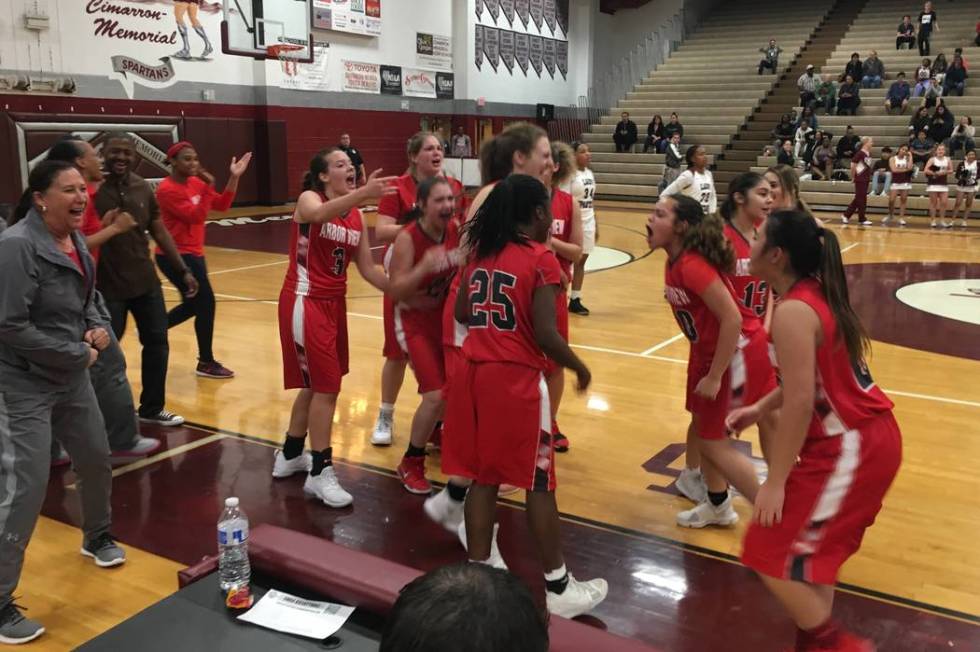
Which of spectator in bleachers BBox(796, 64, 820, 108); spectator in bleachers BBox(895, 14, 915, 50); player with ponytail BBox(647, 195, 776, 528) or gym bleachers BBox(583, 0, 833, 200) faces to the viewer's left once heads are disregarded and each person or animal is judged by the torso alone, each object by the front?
the player with ponytail

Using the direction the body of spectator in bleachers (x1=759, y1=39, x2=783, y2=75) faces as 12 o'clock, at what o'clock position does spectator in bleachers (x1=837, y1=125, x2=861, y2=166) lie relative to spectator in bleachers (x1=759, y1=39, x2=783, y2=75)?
spectator in bleachers (x1=837, y1=125, x2=861, y2=166) is roughly at 10 o'clock from spectator in bleachers (x1=759, y1=39, x2=783, y2=75).

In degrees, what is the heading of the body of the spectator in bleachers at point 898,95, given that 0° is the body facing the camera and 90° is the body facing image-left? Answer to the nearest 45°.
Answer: approximately 45°

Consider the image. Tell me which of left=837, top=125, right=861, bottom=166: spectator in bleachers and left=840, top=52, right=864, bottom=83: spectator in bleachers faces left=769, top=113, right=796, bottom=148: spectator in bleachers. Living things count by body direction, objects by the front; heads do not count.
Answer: left=840, top=52, right=864, bottom=83: spectator in bleachers

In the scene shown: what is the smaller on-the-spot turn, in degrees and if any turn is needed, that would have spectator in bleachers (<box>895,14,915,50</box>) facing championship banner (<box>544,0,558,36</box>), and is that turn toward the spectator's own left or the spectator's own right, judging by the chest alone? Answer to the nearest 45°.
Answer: approximately 90° to the spectator's own right

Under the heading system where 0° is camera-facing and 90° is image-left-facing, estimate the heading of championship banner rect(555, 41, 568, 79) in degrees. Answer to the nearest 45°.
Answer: approximately 0°

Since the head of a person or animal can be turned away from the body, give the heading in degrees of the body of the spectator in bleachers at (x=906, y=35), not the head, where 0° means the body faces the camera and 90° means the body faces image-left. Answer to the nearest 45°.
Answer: approximately 0°

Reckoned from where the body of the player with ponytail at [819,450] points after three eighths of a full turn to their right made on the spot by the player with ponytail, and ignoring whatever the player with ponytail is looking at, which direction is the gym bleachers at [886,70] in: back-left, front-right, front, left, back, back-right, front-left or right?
front-left

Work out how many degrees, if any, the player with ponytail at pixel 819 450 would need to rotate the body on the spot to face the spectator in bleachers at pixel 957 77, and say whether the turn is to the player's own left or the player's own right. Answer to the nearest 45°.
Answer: approximately 90° to the player's own right

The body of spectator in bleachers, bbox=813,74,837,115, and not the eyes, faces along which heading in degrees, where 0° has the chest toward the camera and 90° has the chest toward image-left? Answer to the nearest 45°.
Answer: approximately 45°
